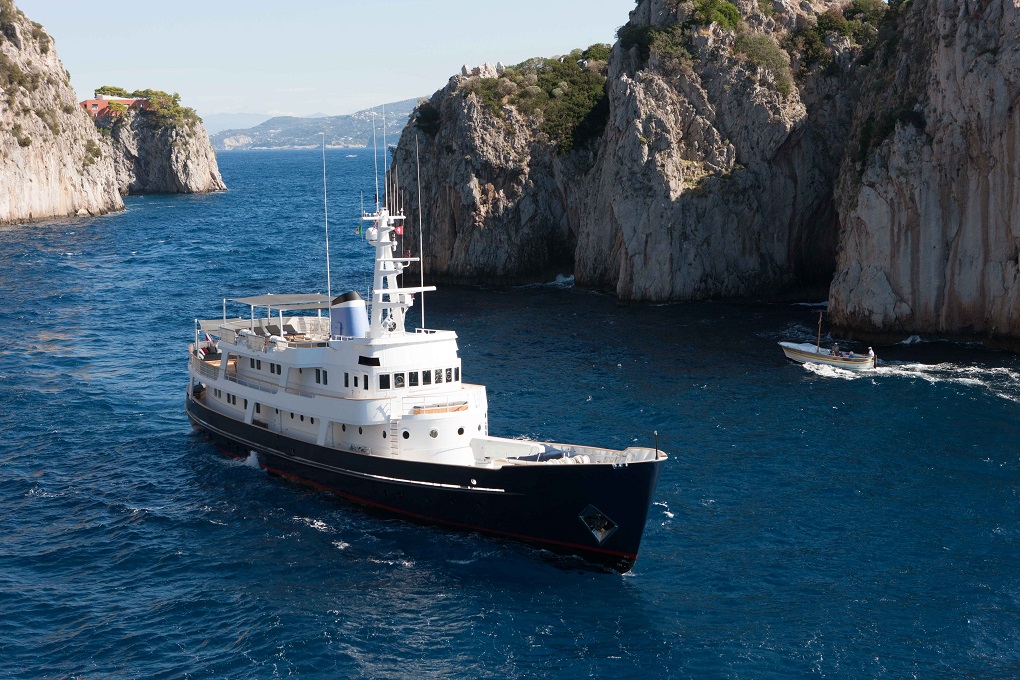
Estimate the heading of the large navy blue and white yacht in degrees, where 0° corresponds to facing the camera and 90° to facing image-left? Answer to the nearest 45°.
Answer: approximately 315°
